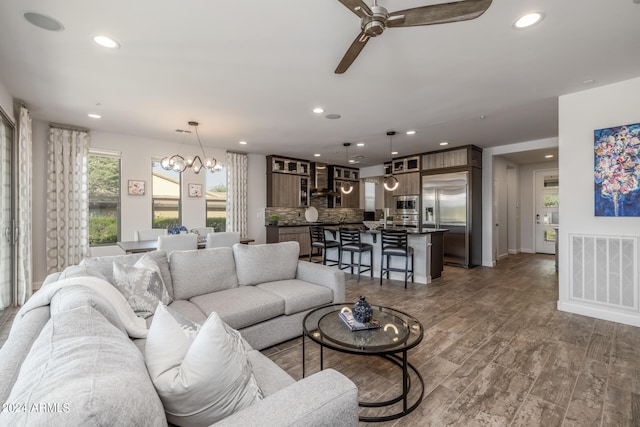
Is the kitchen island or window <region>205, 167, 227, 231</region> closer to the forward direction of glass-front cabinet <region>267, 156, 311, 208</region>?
the kitchen island

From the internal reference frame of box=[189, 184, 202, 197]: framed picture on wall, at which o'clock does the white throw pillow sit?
The white throw pillow is roughly at 12 o'clock from the framed picture on wall.

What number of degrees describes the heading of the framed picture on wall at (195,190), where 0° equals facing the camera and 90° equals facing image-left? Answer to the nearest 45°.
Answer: approximately 0°

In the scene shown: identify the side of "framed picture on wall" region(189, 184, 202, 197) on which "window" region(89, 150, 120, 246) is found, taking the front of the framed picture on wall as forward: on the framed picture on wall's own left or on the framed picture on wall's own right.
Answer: on the framed picture on wall's own right

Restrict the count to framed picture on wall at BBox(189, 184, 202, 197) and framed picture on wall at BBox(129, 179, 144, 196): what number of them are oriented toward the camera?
2

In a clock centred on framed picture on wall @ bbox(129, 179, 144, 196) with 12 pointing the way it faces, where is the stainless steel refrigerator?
The stainless steel refrigerator is roughly at 10 o'clock from the framed picture on wall.
